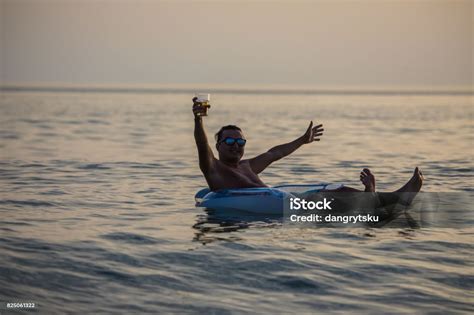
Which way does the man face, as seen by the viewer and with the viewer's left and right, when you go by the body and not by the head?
facing the viewer and to the right of the viewer
